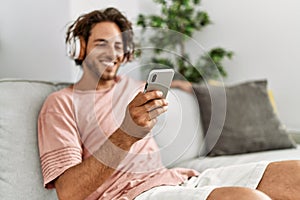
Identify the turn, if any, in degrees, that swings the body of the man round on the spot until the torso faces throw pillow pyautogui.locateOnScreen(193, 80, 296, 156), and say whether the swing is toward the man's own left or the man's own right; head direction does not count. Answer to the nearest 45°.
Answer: approximately 90° to the man's own left

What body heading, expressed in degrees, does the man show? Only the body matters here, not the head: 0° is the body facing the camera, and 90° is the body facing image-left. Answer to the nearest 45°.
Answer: approximately 315°

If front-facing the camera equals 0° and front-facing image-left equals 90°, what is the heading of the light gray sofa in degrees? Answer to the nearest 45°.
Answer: approximately 315°
